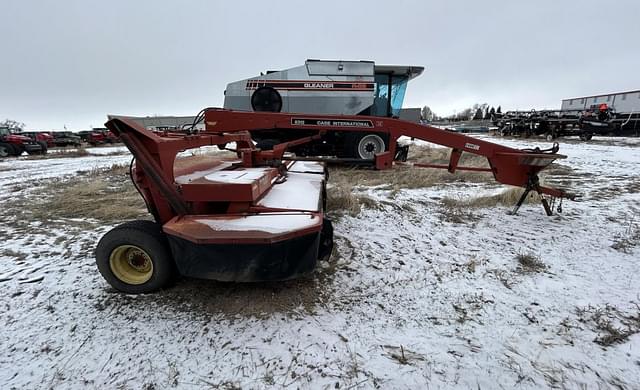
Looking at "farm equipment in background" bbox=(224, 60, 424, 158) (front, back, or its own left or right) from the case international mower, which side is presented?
right

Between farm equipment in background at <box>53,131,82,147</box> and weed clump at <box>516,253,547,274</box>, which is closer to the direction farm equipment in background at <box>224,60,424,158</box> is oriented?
the weed clump

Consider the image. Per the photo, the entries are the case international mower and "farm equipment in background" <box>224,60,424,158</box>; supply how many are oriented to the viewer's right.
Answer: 2

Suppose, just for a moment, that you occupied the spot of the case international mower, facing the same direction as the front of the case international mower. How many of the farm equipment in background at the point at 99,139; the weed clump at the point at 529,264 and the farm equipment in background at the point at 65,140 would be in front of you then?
1

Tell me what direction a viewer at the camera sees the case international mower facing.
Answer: facing to the right of the viewer

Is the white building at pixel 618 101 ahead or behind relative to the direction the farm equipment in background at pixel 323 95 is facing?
ahead

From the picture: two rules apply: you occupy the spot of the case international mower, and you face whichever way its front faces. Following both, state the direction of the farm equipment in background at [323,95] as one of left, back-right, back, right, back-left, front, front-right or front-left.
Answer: left

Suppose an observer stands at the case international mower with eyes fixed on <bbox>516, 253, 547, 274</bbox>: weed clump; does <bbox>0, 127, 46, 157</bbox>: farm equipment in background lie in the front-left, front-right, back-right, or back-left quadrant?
back-left

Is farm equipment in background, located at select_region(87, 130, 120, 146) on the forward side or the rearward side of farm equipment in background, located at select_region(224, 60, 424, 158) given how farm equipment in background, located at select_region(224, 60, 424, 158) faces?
on the rearward side

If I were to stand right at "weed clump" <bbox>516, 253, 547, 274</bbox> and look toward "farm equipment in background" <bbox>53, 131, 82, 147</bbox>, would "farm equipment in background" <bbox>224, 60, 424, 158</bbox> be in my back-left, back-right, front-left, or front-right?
front-right

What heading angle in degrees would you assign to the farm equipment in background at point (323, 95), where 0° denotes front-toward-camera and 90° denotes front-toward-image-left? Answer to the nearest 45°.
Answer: approximately 270°

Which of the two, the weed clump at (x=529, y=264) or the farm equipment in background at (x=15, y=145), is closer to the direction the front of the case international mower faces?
the weed clump

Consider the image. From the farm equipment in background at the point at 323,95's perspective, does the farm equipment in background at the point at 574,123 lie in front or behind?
in front
